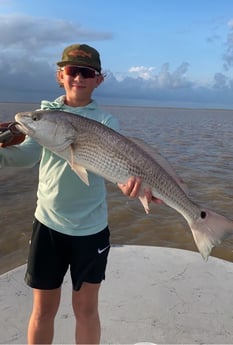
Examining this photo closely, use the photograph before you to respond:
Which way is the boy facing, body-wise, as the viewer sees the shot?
toward the camera
